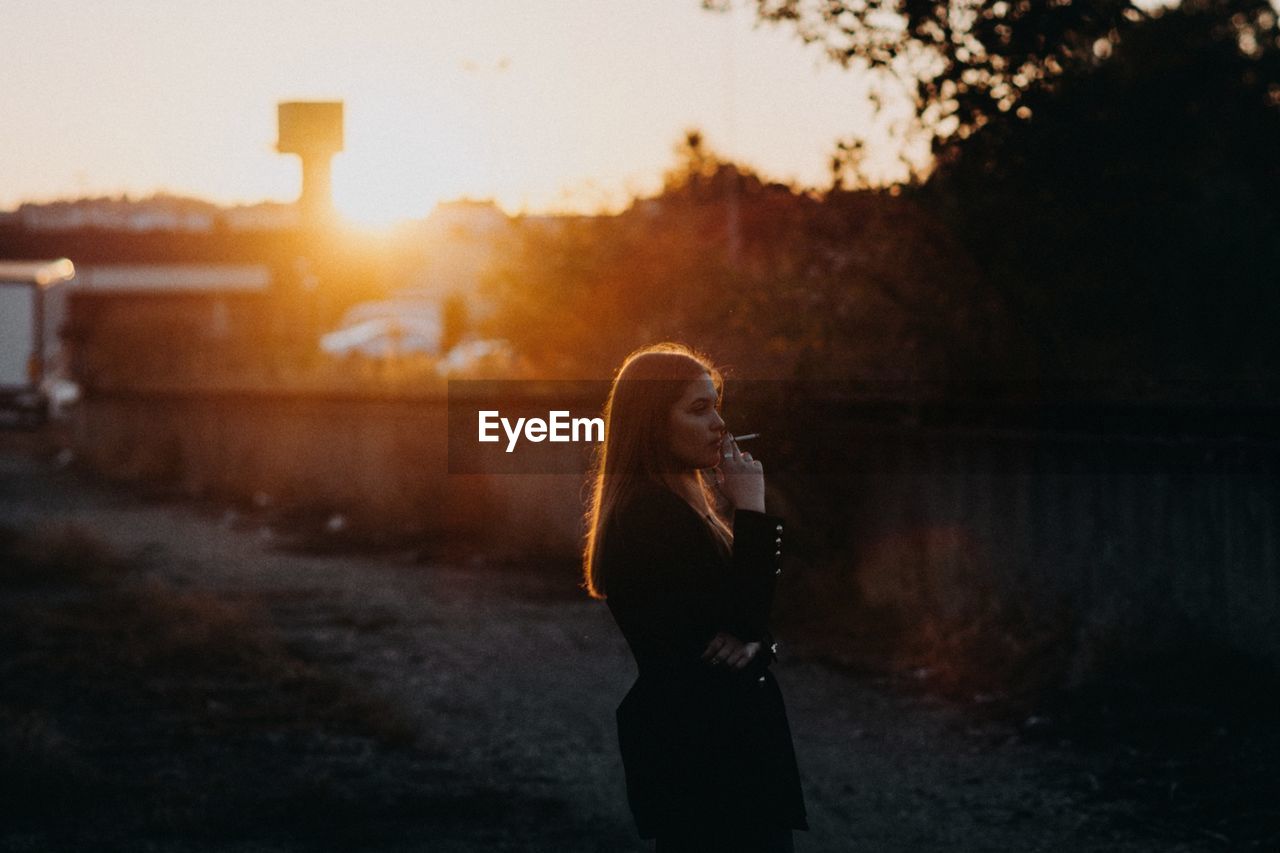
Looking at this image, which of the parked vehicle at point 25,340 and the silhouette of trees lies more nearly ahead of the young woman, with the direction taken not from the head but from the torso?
the silhouette of trees

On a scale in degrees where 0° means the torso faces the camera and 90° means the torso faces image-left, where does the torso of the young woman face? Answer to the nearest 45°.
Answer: approximately 270°

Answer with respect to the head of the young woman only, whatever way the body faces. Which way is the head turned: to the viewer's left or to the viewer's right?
to the viewer's right
